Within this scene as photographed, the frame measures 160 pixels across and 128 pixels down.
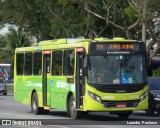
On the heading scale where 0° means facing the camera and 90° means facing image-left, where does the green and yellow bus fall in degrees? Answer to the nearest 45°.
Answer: approximately 315°
